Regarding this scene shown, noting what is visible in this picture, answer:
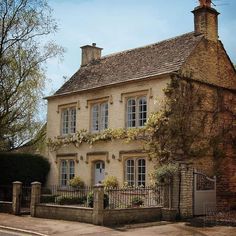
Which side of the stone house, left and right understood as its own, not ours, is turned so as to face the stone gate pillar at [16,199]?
front

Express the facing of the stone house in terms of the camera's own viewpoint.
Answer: facing the viewer and to the left of the viewer

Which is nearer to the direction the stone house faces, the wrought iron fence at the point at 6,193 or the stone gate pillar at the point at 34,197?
the stone gate pillar

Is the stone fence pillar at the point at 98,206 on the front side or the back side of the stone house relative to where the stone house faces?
on the front side

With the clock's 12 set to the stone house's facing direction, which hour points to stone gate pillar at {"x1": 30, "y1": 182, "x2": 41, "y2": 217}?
The stone gate pillar is roughly at 12 o'clock from the stone house.

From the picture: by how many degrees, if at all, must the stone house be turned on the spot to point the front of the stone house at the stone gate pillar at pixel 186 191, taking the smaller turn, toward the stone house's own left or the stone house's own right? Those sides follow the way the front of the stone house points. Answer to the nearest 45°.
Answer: approximately 90° to the stone house's own left
